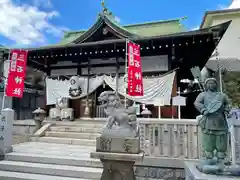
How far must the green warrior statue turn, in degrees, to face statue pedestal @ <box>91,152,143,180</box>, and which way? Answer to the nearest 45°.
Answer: approximately 45° to its right

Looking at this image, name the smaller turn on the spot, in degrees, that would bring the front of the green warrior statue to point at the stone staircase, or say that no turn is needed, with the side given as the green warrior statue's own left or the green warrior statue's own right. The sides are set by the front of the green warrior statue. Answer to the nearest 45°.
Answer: approximately 90° to the green warrior statue's own right

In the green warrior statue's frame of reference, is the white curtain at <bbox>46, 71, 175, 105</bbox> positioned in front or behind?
behind

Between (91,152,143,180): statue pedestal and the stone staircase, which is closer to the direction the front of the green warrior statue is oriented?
the statue pedestal

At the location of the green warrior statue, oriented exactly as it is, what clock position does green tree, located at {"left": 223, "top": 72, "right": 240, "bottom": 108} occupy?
The green tree is roughly at 6 o'clock from the green warrior statue.

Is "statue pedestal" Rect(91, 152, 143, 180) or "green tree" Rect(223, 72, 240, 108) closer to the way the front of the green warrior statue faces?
the statue pedestal

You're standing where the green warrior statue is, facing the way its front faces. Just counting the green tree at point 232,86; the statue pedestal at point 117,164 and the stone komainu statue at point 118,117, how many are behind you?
1

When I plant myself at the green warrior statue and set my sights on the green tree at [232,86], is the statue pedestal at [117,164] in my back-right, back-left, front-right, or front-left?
back-left

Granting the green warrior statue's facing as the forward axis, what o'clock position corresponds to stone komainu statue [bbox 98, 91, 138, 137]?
The stone komainu statue is roughly at 2 o'clock from the green warrior statue.

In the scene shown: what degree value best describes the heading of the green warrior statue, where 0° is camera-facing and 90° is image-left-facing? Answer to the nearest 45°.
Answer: approximately 0°
